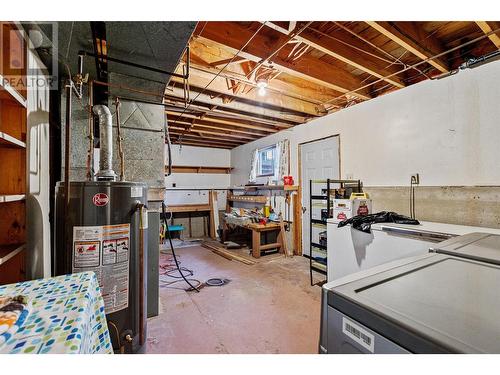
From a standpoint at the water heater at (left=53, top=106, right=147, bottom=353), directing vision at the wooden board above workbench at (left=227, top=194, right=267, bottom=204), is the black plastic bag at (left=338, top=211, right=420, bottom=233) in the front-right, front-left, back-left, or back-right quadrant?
front-right

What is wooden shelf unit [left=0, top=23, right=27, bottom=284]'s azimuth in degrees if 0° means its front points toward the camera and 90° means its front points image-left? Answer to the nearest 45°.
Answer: approximately 315°

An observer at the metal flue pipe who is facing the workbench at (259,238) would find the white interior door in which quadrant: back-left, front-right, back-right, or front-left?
front-right

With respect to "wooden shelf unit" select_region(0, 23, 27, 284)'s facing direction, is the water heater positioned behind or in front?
in front

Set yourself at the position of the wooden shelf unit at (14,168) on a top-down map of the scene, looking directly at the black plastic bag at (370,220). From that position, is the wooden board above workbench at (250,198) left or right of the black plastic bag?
left

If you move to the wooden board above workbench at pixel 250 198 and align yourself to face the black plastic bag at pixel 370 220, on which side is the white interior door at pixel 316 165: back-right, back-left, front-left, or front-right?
front-left

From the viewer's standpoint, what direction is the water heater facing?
toward the camera

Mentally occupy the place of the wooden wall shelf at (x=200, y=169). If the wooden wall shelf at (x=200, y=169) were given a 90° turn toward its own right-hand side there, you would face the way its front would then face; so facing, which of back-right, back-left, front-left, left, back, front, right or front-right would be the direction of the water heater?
left

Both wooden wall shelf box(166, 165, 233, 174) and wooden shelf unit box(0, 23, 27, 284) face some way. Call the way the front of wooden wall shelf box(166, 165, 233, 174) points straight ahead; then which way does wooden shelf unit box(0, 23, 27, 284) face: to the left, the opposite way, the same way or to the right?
to the left

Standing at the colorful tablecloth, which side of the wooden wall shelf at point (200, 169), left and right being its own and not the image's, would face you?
front

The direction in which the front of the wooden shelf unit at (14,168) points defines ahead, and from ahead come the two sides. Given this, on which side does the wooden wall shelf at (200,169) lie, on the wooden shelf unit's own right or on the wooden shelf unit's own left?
on the wooden shelf unit's own left

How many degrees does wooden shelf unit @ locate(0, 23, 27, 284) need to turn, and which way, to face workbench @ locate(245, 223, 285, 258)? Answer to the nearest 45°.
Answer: approximately 45° to its left
